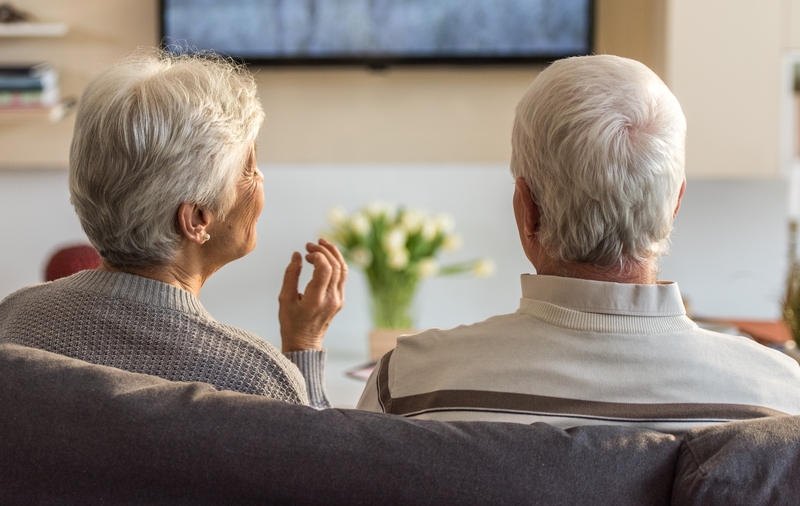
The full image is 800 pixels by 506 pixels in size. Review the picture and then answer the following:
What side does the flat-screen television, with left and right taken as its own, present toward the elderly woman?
front

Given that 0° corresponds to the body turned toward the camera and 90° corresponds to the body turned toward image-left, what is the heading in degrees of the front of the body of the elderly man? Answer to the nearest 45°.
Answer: approximately 180°

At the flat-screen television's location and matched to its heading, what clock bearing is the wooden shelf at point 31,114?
The wooden shelf is roughly at 3 o'clock from the flat-screen television.

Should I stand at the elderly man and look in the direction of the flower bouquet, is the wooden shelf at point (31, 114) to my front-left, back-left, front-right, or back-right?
front-left

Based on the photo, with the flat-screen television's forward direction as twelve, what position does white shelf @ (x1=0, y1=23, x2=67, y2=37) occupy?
The white shelf is roughly at 3 o'clock from the flat-screen television.

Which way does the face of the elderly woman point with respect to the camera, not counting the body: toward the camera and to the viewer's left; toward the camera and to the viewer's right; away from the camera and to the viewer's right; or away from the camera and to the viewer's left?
away from the camera and to the viewer's right

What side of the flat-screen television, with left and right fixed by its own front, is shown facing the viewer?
front

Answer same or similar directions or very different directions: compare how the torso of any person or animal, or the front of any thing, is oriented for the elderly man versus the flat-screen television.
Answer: very different directions

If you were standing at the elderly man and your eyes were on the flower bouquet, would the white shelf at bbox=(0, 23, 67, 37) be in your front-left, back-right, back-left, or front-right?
front-left

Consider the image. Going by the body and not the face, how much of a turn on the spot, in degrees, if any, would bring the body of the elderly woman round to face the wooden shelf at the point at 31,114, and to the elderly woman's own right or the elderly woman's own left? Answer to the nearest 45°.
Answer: approximately 45° to the elderly woman's own left

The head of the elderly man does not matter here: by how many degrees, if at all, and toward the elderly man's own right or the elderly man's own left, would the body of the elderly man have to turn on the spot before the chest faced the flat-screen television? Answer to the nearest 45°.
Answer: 0° — they already face it

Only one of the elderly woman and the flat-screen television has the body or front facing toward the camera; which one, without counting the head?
the flat-screen television

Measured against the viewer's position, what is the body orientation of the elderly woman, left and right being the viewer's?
facing away from the viewer and to the right of the viewer

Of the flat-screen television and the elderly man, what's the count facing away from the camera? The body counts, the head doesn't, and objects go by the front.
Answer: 1

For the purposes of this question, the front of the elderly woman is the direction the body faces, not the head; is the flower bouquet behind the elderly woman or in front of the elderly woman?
in front
